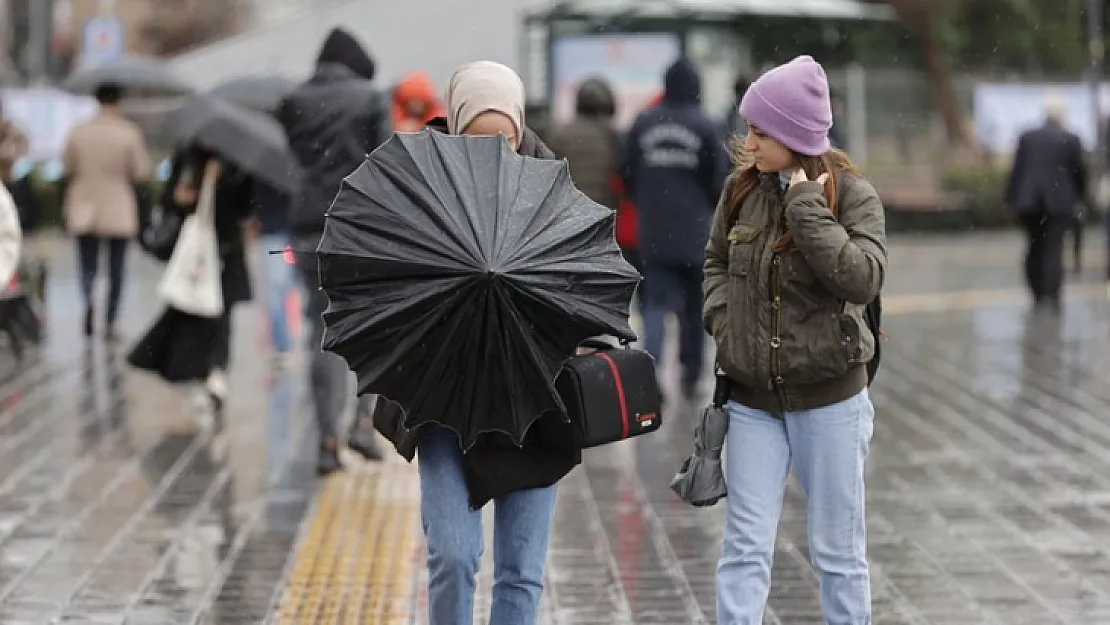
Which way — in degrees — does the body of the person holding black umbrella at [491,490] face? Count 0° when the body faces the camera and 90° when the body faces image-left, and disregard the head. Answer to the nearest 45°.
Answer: approximately 0°

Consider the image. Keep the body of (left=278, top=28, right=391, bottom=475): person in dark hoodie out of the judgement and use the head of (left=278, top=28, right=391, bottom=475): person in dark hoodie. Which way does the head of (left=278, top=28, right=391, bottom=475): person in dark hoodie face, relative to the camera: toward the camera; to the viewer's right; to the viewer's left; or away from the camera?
away from the camera

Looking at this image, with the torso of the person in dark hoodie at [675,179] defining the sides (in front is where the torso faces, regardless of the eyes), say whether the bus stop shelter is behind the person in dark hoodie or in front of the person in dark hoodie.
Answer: in front

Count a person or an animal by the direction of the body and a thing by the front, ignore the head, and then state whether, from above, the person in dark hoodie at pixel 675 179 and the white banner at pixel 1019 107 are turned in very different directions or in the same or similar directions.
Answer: very different directions

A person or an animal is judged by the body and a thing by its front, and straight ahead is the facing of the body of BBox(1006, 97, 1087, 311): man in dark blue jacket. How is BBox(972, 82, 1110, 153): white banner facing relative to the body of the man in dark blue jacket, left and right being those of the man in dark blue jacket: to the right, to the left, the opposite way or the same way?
the opposite way

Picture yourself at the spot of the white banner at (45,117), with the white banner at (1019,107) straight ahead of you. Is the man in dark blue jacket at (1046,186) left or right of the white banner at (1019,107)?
right

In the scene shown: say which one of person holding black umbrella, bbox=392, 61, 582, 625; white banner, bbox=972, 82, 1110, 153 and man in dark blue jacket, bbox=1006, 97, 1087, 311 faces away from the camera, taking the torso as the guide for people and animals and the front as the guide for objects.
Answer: the man in dark blue jacket

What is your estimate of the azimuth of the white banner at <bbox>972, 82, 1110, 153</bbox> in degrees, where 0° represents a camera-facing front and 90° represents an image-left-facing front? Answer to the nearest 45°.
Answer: approximately 0°

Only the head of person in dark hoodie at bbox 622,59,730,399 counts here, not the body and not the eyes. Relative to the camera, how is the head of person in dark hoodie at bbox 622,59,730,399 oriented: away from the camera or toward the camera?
away from the camera

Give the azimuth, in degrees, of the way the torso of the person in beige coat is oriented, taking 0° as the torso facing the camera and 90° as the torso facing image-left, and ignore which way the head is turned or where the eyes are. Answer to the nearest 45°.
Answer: approximately 180°

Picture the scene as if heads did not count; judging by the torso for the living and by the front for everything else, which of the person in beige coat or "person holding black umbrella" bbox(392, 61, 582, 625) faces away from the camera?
the person in beige coat

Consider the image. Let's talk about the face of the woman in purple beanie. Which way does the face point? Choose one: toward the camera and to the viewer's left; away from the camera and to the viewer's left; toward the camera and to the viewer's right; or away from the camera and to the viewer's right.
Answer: toward the camera and to the viewer's left

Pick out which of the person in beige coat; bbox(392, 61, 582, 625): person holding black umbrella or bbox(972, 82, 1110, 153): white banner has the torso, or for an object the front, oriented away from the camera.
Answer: the person in beige coat

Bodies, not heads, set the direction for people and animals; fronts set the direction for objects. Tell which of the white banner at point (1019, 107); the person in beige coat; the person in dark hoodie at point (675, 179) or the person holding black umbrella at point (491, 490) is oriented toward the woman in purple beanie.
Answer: the white banner

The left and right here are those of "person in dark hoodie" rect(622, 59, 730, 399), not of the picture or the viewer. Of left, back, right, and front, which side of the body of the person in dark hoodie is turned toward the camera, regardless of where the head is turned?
back
